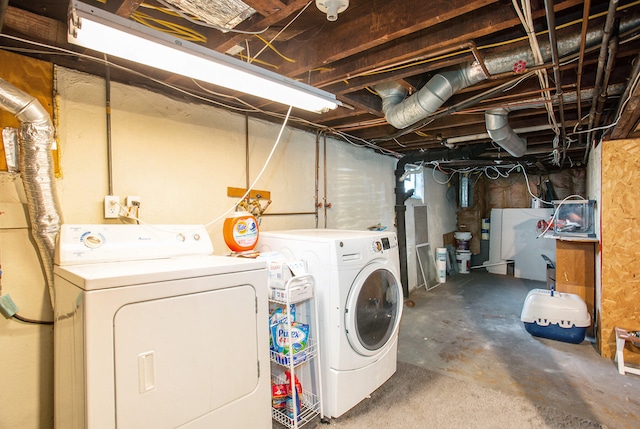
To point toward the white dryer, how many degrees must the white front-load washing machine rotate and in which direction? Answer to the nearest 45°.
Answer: approximately 90° to its right

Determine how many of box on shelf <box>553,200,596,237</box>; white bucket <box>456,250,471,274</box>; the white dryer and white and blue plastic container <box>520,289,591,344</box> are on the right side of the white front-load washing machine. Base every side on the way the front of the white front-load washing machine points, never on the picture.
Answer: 1

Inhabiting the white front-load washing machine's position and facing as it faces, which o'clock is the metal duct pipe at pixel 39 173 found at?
The metal duct pipe is roughly at 4 o'clock from the white front-load washing machine.

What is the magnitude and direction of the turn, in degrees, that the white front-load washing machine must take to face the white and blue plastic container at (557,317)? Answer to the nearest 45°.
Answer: approximately 90° to its left

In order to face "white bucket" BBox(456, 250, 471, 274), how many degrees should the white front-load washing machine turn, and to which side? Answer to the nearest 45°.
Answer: approximately 90° to its left

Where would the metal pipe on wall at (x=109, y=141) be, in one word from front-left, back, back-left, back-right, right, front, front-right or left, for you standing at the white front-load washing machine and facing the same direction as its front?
back-right

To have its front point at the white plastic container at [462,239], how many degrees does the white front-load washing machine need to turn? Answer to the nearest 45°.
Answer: approximately 90° to its left

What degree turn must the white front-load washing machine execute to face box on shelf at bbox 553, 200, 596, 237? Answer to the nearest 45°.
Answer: approximately 90° to its left

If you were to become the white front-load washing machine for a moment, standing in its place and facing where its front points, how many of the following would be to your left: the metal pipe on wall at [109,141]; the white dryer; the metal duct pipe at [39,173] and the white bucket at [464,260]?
1

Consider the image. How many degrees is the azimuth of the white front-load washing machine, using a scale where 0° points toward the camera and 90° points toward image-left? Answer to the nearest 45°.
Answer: approximately 315°

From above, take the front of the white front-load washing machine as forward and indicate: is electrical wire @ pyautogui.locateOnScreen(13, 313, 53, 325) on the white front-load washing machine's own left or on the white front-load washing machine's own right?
on the white front-load washing machine's own right

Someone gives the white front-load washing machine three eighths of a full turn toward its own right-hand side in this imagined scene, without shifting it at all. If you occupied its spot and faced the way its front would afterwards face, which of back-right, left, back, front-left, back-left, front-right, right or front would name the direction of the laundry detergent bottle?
front
